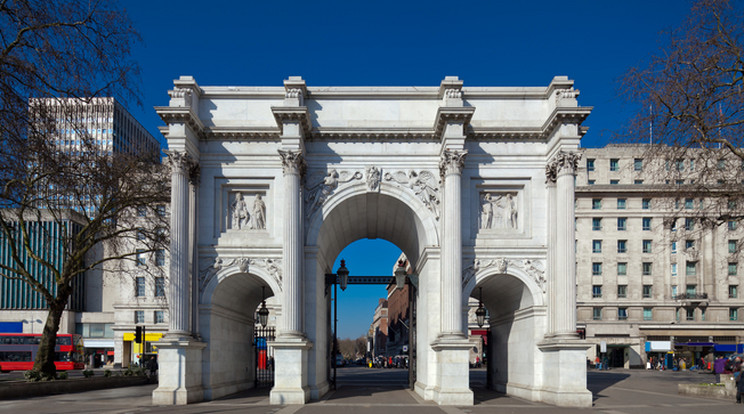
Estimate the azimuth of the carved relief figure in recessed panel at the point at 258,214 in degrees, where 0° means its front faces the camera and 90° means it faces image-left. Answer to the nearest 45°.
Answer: approximately 0°
